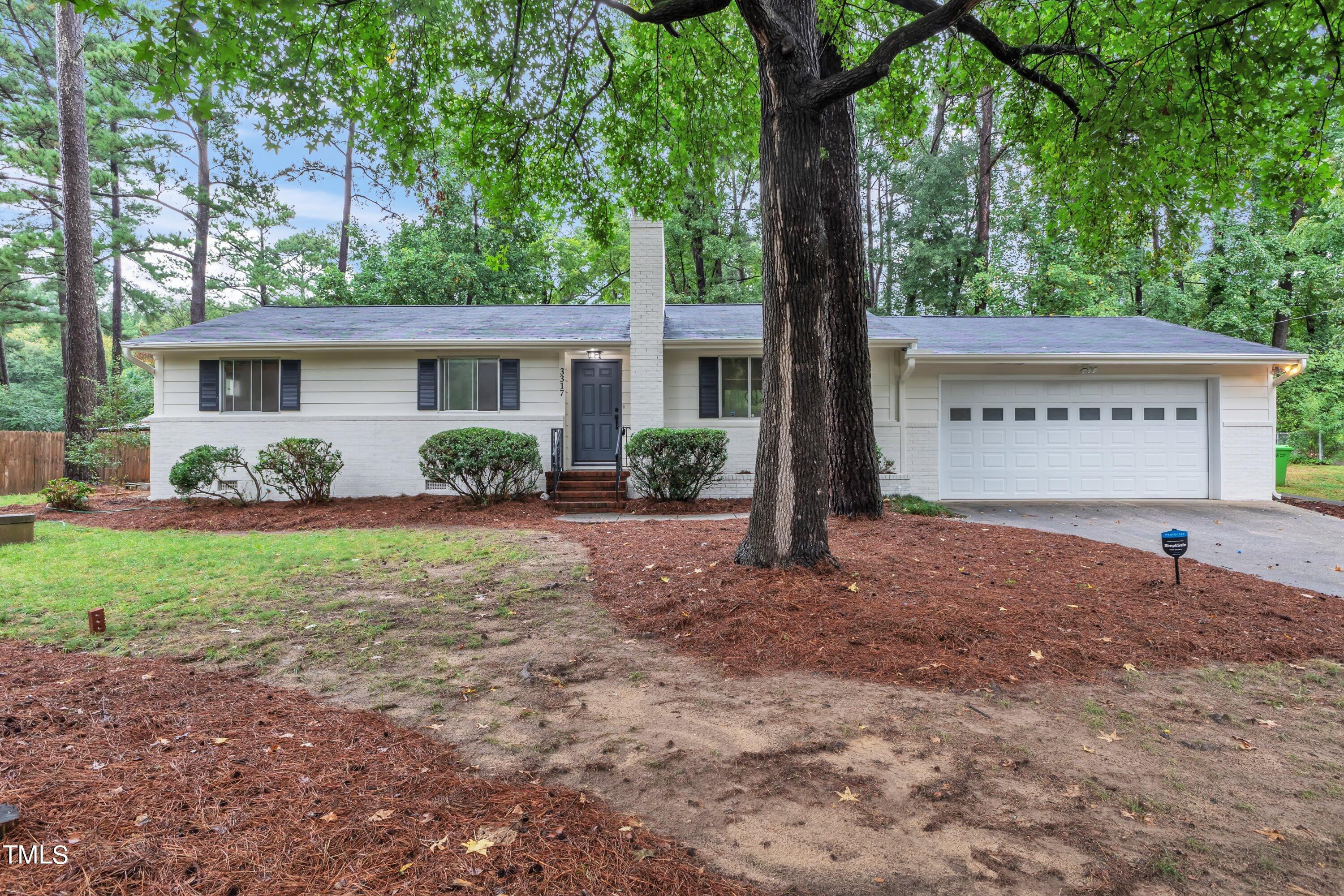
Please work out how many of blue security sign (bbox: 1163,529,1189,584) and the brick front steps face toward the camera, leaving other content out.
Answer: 2

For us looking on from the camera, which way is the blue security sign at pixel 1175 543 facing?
facing the viewer

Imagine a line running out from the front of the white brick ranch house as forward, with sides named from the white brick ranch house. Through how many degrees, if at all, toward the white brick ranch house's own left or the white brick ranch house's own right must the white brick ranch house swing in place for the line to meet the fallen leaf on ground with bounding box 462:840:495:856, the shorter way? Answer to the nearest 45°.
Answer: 0° — it already faces it

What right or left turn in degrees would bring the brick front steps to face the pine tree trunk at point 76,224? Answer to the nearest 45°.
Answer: approximately 90° to its right

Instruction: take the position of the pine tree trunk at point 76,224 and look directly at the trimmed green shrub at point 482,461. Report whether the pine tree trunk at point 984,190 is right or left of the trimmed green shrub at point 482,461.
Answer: left

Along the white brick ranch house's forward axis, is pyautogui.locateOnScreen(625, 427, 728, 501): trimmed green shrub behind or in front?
in front

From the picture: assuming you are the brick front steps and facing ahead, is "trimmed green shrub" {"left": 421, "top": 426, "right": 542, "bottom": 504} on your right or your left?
on your right

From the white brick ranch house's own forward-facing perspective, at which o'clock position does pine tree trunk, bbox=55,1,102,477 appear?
The pine tree trunk is roughly at 3 o'clock from the white brick ranch house.

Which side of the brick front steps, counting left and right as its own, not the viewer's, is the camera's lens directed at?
front

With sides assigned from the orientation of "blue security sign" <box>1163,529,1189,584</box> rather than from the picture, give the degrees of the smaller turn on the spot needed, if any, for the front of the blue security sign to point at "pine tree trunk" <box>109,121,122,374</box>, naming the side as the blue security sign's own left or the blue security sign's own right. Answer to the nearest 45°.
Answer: approximately 90° to the blue security sign's own right

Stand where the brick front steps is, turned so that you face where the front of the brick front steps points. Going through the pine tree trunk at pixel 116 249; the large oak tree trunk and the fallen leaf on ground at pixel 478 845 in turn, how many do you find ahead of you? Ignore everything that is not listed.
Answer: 2

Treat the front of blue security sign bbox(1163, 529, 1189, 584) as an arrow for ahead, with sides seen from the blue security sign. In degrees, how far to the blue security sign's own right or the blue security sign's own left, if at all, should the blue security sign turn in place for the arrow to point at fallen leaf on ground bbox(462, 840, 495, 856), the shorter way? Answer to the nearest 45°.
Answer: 0° — it already faces it

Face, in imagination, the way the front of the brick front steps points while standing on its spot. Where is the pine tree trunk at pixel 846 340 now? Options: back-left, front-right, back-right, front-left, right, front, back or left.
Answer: front-left

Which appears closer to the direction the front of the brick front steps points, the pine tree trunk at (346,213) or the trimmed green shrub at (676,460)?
the trimmed green shrub

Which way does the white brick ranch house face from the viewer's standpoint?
toward the camera

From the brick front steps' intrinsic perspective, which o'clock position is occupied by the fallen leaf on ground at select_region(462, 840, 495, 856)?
The fallen leaf on ground is roughly at 12 o'clock from the brick front steps.
